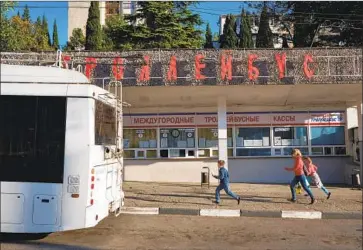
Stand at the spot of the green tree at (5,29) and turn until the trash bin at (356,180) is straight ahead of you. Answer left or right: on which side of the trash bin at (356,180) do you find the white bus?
right

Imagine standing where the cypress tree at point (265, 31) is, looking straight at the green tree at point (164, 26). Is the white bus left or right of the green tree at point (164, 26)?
left

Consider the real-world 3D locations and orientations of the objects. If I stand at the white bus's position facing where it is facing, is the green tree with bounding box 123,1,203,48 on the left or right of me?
on my right
